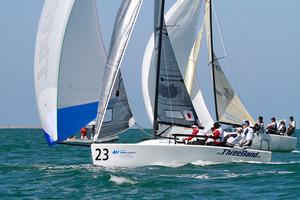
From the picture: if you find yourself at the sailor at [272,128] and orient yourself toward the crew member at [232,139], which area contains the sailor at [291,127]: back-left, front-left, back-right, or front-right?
back-left

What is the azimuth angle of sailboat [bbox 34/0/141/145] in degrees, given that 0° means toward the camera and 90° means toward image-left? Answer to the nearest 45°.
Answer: approximately 90°

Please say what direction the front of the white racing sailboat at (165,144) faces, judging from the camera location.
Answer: facing to the left of the viewer

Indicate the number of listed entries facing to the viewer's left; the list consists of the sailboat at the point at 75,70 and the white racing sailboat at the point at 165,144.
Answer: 2

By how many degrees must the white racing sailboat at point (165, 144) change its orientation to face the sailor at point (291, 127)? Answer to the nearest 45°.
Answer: approximately 135° to its right
